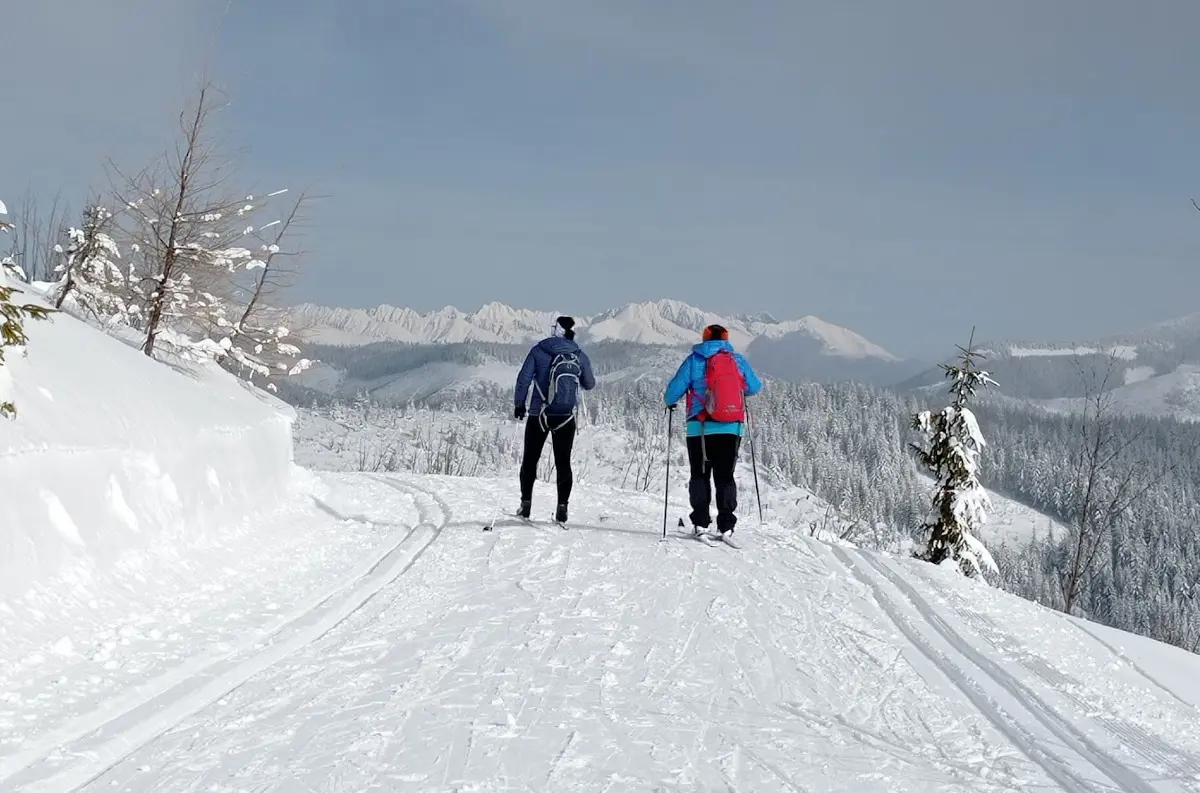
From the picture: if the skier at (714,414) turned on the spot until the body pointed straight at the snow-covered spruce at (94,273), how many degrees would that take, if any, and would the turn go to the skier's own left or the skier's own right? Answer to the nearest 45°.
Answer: approximately 90° to the skier's own left

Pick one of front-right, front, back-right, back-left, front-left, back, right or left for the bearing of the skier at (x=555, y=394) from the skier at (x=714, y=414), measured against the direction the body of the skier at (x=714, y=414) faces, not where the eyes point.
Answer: left

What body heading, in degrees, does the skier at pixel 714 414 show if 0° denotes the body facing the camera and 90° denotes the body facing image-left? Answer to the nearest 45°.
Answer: approximately 180°

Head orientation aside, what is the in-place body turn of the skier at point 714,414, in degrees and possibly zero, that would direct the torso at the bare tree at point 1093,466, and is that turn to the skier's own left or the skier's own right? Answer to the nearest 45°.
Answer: approximately 45° to the skier's own right

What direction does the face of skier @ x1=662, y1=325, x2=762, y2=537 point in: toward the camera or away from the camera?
away from the camera
